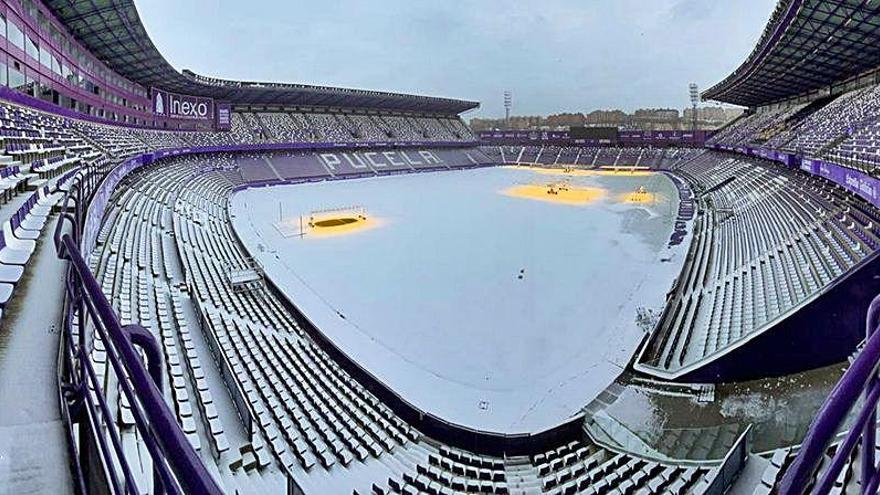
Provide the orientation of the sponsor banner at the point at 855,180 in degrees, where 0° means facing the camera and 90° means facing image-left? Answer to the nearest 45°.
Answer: approximately 45°

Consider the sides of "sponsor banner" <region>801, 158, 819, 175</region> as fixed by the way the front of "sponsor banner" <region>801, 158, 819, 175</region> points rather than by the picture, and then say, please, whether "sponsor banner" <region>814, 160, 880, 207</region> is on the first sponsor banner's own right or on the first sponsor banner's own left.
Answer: on the first sponsor banner's own left

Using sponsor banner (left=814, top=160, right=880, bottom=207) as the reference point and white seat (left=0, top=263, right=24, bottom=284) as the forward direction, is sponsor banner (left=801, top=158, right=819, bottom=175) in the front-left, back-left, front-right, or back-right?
back-right

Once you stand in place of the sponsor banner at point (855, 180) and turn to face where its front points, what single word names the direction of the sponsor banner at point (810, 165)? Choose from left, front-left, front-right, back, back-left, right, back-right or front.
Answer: back-right

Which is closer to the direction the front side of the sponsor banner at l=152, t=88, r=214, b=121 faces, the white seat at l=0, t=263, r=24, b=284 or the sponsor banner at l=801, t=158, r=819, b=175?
the sponsor banner

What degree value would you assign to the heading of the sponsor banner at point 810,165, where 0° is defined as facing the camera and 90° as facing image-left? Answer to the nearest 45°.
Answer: approximately 45°
